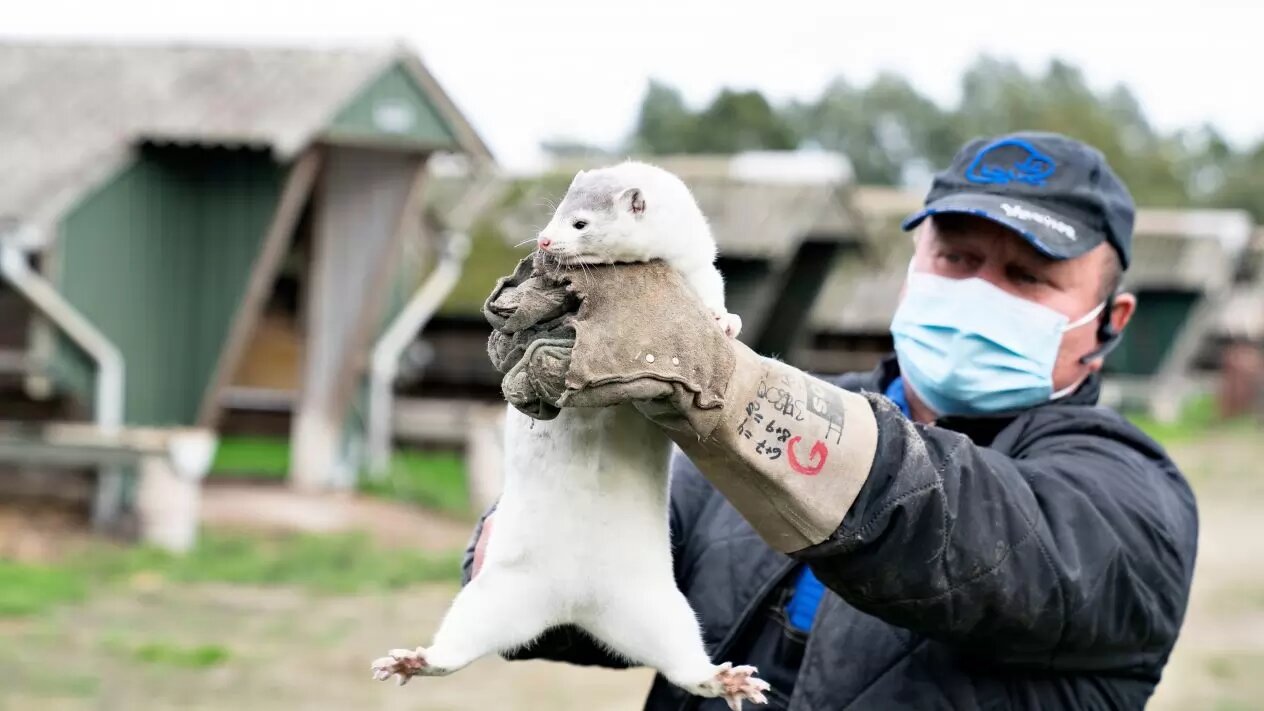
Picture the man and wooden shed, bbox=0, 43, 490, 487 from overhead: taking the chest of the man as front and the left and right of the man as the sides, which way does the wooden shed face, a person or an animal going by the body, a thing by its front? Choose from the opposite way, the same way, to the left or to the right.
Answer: to the left

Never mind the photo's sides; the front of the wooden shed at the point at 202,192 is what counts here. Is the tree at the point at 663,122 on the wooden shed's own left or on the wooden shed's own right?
on the wooden shed's own left

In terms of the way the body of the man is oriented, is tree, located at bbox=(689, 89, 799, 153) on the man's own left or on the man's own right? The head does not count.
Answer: on the man's own right

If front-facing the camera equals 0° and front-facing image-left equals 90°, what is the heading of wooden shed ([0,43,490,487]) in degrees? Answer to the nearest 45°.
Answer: approximately 315°

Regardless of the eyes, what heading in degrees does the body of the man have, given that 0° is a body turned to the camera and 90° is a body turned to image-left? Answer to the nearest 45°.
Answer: approximately 45°
